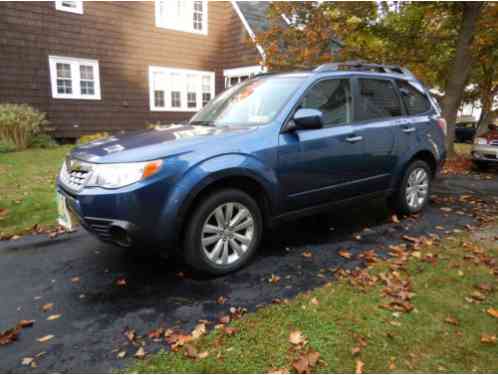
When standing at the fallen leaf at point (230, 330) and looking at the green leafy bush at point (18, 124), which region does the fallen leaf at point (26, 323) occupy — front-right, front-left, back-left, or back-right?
front-left

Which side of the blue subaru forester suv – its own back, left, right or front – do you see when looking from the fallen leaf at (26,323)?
front

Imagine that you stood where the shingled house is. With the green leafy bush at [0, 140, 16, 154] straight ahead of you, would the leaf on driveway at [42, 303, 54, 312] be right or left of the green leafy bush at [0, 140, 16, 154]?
left

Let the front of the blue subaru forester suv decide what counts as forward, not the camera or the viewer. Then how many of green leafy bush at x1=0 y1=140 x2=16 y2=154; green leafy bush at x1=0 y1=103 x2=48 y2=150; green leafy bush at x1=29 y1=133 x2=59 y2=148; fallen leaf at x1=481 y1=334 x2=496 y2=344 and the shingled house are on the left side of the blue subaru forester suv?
1

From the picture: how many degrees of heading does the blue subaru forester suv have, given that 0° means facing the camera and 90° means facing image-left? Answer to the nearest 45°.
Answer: approximately 45°

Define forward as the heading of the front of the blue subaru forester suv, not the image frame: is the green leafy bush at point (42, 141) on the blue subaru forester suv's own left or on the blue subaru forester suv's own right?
on the blue subaru forester suv's own right

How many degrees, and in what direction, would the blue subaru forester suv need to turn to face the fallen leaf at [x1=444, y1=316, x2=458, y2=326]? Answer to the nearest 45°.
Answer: approximately 90° to its left

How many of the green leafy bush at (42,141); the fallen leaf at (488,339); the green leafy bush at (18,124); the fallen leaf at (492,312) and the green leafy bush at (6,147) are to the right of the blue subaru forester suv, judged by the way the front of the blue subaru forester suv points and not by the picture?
3

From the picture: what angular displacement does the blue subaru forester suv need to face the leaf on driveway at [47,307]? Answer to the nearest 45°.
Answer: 0° — it already faces it

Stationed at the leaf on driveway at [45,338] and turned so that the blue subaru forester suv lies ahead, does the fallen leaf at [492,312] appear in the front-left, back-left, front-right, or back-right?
front-right

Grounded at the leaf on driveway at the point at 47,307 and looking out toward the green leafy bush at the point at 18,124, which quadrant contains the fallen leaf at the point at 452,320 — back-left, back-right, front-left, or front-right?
back-right

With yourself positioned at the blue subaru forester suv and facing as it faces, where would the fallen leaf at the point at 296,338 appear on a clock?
The fallen leaf is roughly at 10 o'clock from the blue subaru forester suv.

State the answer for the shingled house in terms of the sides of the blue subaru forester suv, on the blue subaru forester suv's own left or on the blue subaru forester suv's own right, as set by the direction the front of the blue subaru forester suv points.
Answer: on the blue subaru forester suv's own right

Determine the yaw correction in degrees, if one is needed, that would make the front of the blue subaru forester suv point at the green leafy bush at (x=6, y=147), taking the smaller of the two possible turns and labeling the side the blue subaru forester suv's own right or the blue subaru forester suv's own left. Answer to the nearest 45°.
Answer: approximately 90° to the blue subaru forester suv's own right

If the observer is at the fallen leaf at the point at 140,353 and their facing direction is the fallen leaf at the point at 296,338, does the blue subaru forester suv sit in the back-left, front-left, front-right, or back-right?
front-left

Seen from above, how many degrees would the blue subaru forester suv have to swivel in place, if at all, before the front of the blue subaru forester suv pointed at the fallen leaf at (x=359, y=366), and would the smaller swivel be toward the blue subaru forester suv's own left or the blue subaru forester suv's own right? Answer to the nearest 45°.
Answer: approximately 90° to the blue subaru forester suv's own left
